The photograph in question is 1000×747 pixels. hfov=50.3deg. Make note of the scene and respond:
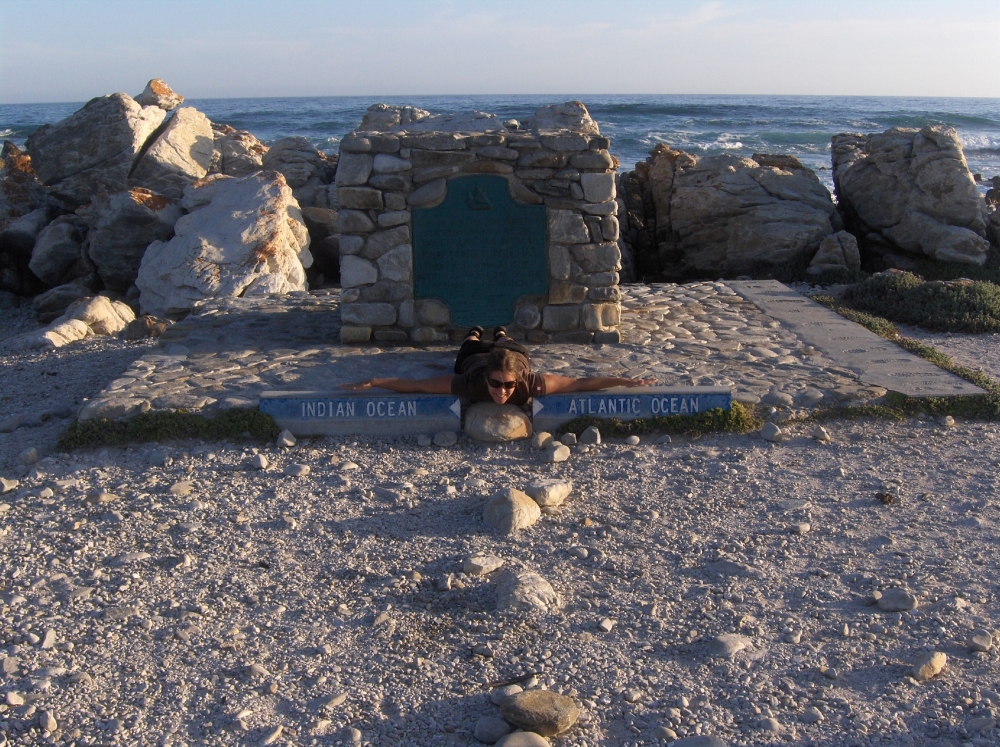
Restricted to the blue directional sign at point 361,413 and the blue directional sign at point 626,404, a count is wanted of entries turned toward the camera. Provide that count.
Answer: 2

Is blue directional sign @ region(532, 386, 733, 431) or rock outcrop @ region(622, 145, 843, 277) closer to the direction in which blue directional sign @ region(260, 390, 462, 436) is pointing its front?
the blue directional sign

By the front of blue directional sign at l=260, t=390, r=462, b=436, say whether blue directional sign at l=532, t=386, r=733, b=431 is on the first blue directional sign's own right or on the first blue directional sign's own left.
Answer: on the first blue directional sign's own left

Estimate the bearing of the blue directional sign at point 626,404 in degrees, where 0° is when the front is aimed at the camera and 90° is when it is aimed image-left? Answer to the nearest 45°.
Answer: approximately 0°

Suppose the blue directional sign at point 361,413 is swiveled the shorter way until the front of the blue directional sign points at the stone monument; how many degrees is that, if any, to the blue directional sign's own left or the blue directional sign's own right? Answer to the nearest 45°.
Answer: approximately 135° to the blue directional sign's own left

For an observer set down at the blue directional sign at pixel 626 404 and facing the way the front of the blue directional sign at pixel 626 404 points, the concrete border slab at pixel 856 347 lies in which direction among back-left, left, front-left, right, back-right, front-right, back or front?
back-left

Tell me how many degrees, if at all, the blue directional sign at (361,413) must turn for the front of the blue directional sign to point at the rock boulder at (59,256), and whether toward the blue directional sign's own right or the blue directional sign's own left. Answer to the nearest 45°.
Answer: approximately 135° to the blue directional sign's own right

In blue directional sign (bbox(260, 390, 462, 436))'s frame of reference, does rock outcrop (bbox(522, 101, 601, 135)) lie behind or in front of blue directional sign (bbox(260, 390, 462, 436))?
behind

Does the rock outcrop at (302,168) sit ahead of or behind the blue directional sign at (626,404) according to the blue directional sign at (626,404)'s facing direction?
behind

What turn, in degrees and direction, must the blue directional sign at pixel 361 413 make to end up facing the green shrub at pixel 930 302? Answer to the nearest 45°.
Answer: approximately 135° to its left

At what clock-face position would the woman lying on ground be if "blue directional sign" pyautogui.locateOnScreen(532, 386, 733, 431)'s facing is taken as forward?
The woman lying on ground is roughly at 3 o'clock from the blue directional sign.

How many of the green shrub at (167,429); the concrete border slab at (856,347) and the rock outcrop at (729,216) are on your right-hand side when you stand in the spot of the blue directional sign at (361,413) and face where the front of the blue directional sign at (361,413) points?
1

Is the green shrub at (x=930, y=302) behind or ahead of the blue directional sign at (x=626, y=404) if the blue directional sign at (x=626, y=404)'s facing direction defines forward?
behind

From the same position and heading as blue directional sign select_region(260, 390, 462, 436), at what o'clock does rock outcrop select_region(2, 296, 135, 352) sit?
The rock outcrop is roughly at 5 o'clock from the blue directional sign.

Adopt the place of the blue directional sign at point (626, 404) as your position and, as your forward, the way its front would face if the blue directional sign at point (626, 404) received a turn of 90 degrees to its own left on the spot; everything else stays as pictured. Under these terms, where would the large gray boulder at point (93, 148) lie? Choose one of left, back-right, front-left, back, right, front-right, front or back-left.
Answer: back-left
